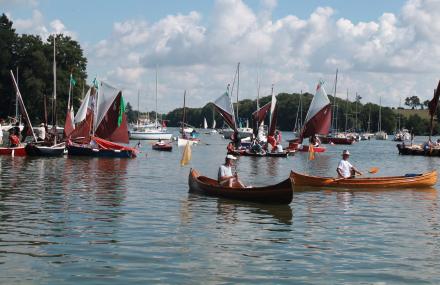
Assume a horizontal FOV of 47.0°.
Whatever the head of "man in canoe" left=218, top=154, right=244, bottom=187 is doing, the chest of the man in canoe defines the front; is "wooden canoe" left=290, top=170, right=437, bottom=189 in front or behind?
in front

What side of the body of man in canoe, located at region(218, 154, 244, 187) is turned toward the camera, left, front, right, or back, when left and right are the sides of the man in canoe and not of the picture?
right
